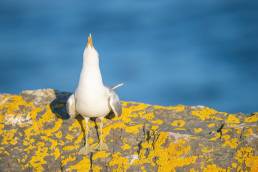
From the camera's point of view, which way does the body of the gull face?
toward the camera
